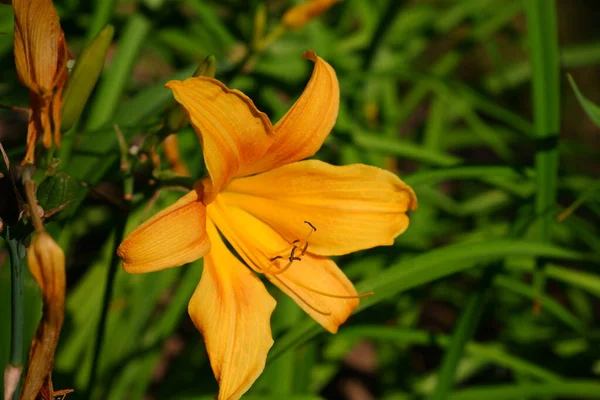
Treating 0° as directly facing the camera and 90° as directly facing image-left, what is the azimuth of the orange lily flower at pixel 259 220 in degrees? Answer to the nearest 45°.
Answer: approximately 315°

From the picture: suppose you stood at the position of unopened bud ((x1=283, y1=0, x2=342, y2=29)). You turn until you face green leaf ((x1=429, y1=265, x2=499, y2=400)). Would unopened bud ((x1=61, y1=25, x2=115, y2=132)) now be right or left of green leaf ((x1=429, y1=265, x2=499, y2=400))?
right

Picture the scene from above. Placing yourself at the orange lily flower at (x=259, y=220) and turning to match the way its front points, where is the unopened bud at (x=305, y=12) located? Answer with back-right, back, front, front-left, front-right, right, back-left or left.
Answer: back-left

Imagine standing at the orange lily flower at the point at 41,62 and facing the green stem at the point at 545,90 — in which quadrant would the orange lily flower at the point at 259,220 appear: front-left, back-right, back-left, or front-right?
front-right

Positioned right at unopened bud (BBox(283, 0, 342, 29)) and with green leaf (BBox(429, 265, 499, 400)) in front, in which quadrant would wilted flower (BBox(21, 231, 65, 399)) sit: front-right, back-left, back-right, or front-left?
front-right
